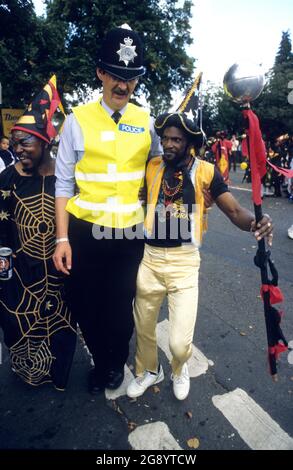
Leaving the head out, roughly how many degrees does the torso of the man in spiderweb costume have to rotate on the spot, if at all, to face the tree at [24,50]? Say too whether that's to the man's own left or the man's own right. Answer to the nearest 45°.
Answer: approximately 180°

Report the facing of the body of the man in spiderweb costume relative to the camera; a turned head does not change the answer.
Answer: toward the camera

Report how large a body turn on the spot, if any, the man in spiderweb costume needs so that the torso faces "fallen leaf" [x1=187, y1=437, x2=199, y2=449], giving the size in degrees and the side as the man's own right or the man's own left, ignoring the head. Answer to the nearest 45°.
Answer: approximately 45° to the man's own left

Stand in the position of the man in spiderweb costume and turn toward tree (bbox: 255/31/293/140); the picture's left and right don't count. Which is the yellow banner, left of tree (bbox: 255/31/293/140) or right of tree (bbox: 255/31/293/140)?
left

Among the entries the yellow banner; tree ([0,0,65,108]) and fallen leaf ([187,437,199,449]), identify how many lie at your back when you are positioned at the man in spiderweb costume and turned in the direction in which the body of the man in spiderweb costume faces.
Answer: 2

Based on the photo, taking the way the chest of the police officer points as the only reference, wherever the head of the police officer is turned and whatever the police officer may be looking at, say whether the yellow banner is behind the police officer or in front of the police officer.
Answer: behind

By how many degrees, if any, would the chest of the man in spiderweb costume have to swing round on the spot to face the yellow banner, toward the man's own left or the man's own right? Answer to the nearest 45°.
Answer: approximately 180°

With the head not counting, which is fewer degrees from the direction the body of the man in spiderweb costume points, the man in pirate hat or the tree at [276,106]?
the man in pirate hat

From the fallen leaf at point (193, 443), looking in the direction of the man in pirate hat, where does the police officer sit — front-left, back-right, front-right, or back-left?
front-left

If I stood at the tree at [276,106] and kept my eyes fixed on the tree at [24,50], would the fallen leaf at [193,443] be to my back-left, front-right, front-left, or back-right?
front-left

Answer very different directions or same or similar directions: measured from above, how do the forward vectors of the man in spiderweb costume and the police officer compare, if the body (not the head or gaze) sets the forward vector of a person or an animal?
same or similar directions

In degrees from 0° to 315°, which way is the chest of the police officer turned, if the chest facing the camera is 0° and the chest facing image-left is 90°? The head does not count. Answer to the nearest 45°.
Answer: approximately 0°
